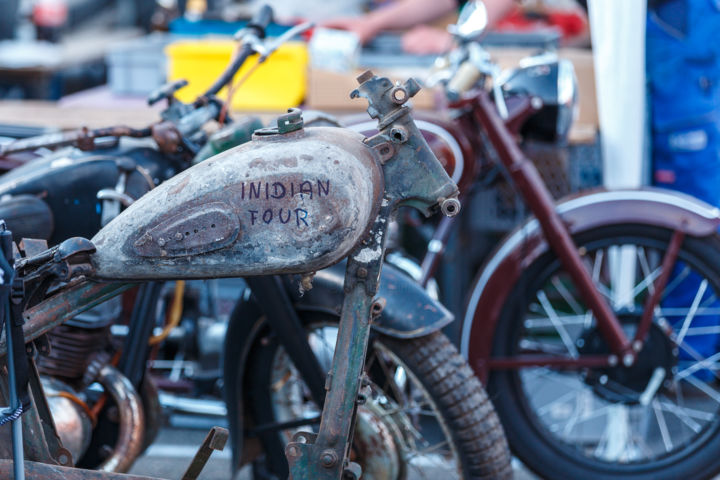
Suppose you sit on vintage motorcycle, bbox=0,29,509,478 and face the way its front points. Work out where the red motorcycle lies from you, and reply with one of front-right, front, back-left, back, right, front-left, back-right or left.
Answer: front-left

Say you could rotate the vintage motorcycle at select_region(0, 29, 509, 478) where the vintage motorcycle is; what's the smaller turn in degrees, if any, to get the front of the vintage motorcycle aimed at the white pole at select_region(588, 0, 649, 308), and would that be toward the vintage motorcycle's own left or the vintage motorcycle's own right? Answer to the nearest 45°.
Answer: approximately 45° to the vintage motorcycle's own left

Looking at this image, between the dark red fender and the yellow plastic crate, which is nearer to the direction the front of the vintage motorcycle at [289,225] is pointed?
the dark red fender

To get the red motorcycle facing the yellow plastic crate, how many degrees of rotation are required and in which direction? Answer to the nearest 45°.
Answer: approximately 135° to its left

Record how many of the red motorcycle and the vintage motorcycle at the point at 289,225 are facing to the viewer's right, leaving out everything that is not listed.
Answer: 2

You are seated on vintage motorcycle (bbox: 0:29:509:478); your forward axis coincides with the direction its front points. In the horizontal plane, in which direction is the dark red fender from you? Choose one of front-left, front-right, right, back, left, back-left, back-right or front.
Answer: front-left

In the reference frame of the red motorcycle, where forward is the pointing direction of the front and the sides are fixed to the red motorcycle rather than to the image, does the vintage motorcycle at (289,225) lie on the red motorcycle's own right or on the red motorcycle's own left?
on the red motorcycle's own right

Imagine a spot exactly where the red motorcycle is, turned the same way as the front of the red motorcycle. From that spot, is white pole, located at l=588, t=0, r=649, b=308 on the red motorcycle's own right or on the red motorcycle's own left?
on the red motorcycle's own left

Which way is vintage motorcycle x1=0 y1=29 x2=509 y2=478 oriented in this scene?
to the viewer's right

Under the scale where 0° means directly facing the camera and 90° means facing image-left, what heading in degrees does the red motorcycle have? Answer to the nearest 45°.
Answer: approximately 270°
